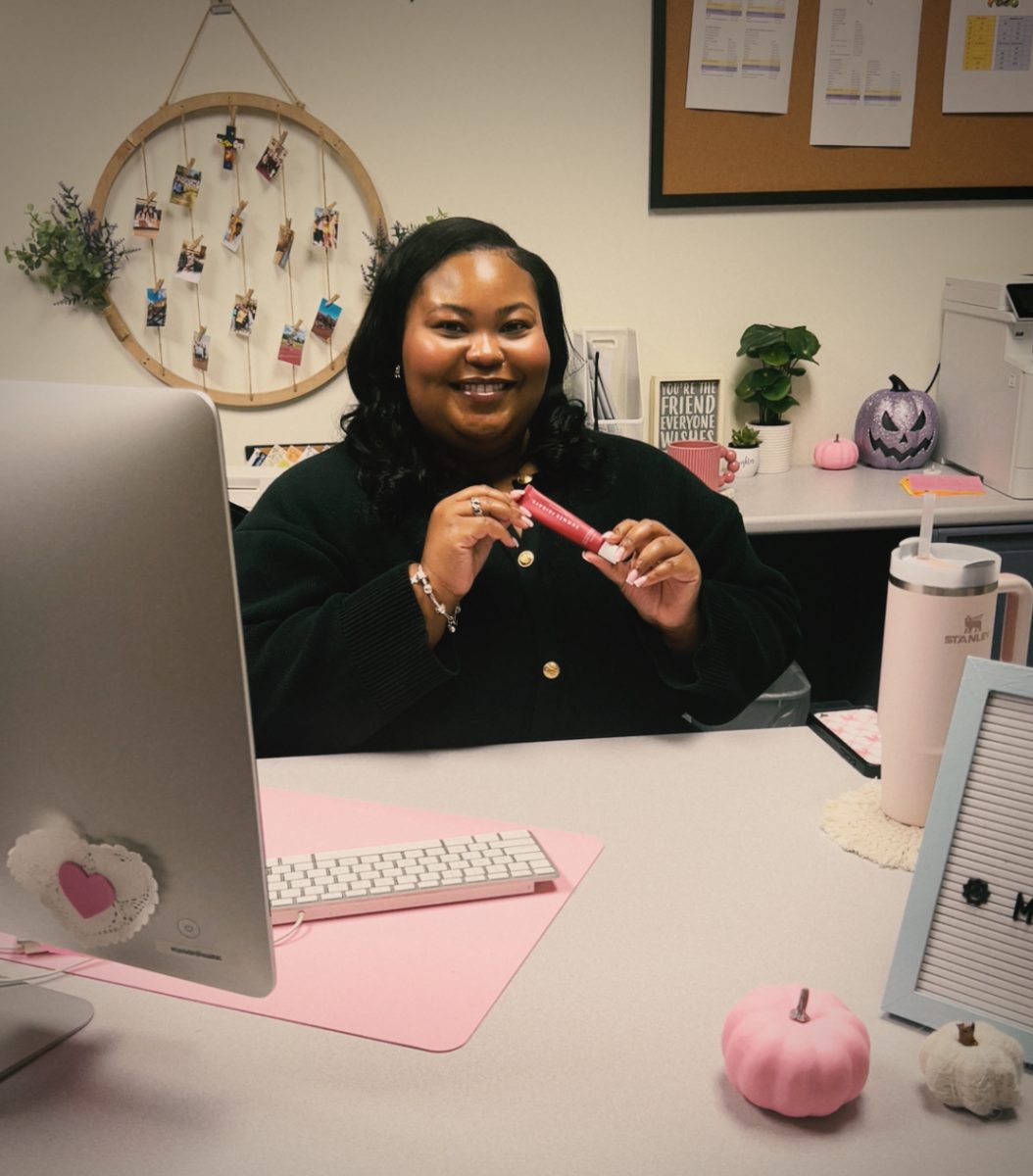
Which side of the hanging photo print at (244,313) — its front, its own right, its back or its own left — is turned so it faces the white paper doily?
front

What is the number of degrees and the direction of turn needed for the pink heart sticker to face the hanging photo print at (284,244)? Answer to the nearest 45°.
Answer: approximately 180°

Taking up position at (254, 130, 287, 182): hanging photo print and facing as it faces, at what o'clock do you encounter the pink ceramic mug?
The pink ceramic mug is roughly at 10 o'clock from the hanging photo print.

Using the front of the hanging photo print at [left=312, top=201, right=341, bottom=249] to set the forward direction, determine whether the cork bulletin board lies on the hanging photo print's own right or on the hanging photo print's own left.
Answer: on the hanging photo print's own left

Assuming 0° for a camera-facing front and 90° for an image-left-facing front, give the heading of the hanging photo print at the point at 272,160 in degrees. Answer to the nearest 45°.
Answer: approximately 0°

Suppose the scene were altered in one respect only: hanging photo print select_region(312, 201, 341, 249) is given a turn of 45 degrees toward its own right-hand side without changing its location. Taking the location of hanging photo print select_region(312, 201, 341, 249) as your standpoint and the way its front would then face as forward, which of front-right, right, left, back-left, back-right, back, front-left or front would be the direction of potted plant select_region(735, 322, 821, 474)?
back-left

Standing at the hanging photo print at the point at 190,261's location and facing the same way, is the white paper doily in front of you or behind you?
in front

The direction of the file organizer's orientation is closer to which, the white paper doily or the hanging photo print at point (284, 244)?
the white paper doily
